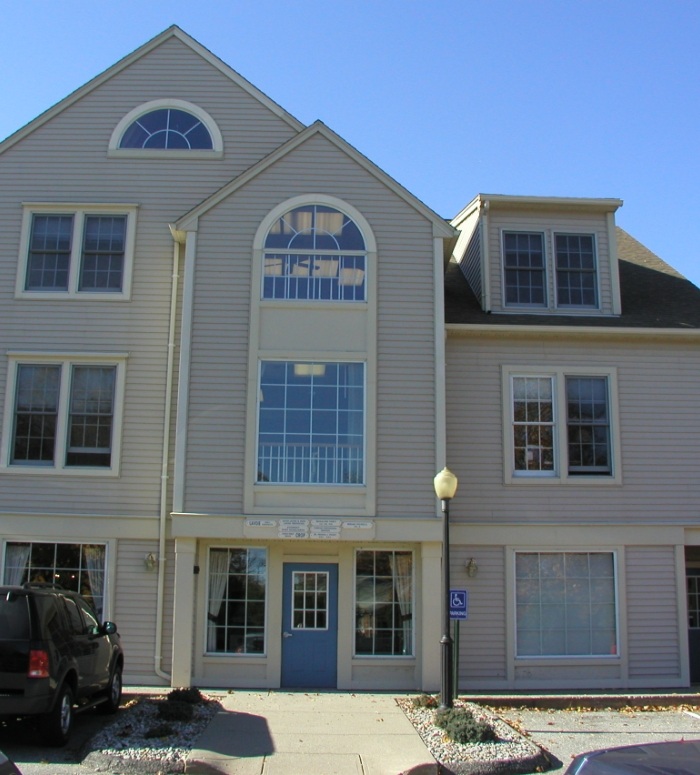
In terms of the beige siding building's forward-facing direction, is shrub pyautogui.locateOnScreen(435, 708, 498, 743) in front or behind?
in front

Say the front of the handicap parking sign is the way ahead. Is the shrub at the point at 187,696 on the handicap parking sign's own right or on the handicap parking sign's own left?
on the handicap parking sign's own right

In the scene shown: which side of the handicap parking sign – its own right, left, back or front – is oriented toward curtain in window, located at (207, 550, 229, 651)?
right

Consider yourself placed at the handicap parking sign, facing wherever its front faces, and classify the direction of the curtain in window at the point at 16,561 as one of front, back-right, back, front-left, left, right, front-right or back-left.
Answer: right

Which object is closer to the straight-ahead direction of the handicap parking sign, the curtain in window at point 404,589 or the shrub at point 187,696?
the shrub

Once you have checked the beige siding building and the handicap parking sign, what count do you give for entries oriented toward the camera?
2

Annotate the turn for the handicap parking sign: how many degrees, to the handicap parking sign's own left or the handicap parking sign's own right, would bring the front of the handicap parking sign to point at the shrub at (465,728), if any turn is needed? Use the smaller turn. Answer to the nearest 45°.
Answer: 0° — it already faces it

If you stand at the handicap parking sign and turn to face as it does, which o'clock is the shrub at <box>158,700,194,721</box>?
The shrub is roughly at 2 o'clock from the handicap parking sign.

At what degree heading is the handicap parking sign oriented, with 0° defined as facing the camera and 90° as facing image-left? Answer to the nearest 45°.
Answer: approximately 0°
